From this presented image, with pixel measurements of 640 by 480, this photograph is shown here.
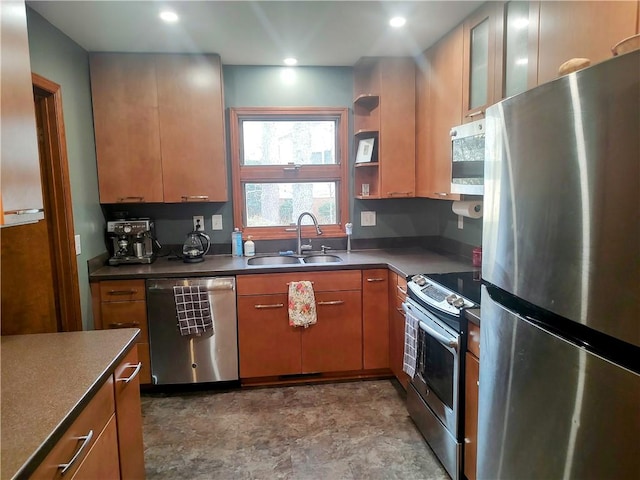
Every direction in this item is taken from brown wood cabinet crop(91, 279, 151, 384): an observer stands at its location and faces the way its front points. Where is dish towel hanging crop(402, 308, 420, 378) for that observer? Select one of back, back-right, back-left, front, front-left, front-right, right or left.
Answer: front-left

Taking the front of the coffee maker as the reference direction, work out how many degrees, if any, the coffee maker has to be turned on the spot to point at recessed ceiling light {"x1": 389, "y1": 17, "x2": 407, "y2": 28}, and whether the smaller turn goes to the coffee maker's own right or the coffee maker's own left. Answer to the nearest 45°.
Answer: approximately 45° to the coffee maker's own left

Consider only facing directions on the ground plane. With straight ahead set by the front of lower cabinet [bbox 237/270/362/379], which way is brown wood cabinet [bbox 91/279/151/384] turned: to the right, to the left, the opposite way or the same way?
the same way

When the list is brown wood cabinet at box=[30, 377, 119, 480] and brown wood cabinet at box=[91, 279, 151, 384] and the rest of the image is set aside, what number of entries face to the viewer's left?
0

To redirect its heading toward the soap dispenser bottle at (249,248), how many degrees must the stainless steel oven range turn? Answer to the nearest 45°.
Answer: approximately 90° to its right

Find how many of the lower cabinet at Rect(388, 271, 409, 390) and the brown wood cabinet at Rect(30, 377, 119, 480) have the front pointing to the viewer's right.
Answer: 1

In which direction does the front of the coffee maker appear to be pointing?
toward the camera

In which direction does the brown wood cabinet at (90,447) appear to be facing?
to the viewer's right

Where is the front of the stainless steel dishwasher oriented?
toward the camera

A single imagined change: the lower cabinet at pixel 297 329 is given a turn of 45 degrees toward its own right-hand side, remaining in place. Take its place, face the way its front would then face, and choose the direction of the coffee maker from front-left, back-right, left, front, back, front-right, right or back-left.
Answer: front-right

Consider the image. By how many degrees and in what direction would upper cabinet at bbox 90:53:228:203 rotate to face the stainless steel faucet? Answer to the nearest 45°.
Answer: approximately 90° to its left

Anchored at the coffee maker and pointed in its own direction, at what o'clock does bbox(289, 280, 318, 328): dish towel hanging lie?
The dish towel hanging is roughly at 10 o'clock from the coffee maker.

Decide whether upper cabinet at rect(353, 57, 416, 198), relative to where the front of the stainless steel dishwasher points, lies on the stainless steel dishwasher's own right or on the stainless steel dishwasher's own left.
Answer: on the stainless steel dishwasher's own left

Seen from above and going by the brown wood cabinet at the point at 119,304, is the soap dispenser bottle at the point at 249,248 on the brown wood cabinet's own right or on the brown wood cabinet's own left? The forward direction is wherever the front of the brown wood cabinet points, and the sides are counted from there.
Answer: on the brown wood cabinet's own left

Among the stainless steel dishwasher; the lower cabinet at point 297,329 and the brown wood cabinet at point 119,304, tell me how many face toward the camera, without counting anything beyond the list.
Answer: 3

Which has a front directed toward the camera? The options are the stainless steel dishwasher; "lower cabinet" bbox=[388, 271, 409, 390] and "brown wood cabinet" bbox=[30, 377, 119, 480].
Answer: the stainless steel dishwasher
